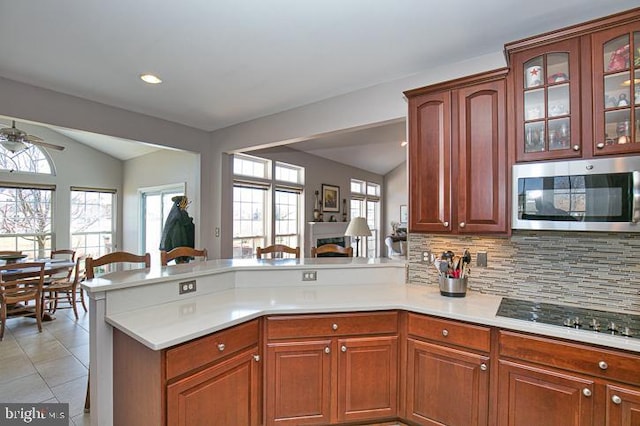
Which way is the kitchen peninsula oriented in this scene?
toward the camera

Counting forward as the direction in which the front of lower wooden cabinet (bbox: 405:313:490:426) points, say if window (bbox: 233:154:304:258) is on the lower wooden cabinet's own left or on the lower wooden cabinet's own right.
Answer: on the lower wooden cabinet's own right

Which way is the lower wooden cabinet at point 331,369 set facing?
toward the camera

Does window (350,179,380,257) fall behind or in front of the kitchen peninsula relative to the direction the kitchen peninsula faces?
behind

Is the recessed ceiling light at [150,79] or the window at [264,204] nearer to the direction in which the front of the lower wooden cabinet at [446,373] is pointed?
the recessed ceiling light

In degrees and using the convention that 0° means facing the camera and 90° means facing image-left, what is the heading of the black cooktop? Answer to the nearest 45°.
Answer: approximately 45°

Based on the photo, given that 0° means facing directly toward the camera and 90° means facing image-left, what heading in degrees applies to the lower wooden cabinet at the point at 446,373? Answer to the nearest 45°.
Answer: approximately 45°
